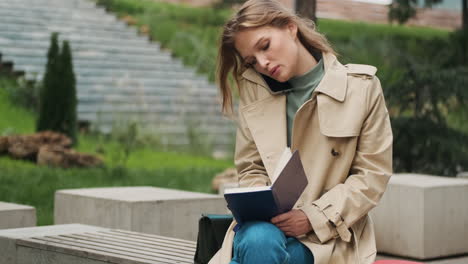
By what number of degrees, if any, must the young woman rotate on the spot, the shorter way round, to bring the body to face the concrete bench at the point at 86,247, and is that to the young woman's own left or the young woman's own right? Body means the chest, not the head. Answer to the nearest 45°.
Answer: approximately 90° to the young woman's own right

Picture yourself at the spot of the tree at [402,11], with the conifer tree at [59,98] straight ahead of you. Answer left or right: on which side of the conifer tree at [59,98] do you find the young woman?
left

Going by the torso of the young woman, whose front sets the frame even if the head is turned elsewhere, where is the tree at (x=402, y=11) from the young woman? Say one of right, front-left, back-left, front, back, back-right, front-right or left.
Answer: back-right

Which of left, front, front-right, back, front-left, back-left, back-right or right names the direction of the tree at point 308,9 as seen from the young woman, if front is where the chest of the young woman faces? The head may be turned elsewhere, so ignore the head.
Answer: back-right

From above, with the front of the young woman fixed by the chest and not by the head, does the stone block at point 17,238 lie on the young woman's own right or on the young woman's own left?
on the young woman's own right

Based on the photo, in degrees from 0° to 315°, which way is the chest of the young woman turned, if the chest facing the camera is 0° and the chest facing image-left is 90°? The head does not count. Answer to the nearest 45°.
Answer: approximately 45°
